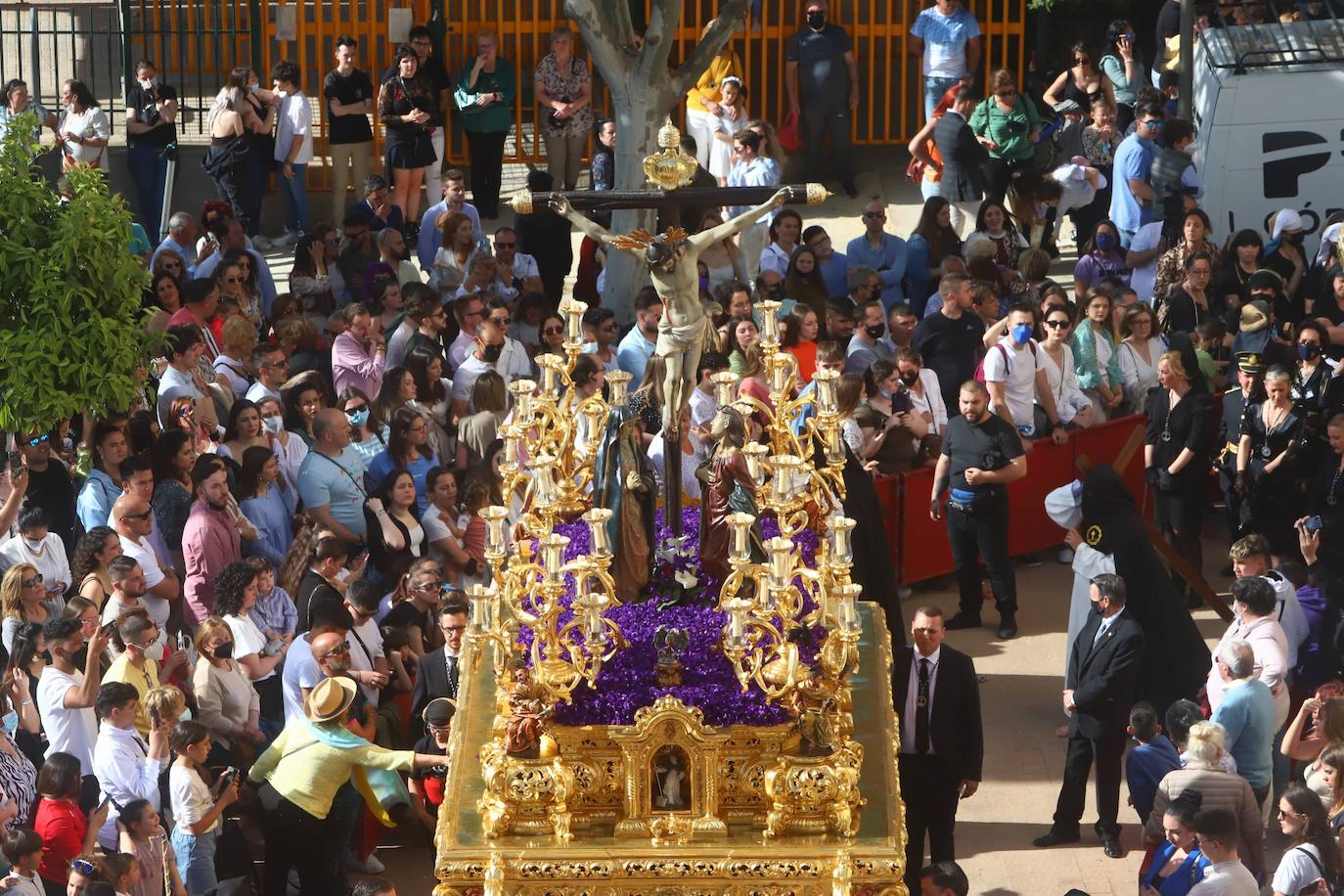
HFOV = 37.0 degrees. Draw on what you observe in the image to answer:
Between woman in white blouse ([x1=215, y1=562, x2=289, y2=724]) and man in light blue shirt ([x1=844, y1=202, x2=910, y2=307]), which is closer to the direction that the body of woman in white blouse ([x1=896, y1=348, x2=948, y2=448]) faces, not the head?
the woman in white blouse

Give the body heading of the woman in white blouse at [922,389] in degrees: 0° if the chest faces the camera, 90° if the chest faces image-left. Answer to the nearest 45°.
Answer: approximately 45°

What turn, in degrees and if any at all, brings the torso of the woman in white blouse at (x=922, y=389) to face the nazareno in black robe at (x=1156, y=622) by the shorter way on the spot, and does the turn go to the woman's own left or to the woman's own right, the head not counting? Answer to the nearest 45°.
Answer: approximately 90° to the woman's own left

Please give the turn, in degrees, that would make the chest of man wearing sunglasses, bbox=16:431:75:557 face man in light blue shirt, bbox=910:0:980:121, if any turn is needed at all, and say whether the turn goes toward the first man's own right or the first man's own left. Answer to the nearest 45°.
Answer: approximately 90° to the first man's own left

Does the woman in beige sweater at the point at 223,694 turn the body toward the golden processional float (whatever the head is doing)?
yes

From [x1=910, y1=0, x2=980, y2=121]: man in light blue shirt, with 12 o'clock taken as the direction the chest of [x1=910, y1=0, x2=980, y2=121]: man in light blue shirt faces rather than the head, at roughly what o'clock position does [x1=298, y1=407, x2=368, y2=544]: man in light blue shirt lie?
[x1=298, y1=407, x2=368, y2=544]: man in light blue shirt is roughly at 1 o'clock from [x1=910, y1=0, x2=980, y2=121]: man in light blue shirt.

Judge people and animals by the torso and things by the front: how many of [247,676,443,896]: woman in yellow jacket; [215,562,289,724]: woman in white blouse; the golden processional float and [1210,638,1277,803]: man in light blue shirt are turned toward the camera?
1

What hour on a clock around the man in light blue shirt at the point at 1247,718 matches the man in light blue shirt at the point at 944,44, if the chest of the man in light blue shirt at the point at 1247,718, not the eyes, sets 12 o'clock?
the man in light blue shirt at the point at 944,44 is roughly at 1 o'clock from the man in light blue shirt at the point at 1247,718.

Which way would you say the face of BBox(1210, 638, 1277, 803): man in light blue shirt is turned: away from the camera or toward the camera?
away from the camera

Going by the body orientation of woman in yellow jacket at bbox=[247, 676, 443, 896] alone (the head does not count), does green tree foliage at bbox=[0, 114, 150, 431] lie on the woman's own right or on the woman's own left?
on the woman's own left

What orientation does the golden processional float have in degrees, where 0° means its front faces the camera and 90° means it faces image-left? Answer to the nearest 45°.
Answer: approximately 0°

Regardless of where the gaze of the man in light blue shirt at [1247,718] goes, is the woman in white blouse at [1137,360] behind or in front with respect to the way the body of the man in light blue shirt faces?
in front

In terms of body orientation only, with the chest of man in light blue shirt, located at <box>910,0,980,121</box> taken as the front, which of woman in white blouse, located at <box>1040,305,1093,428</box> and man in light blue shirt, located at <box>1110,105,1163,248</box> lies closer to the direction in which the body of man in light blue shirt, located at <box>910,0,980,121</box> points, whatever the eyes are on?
the woman in white blouse
